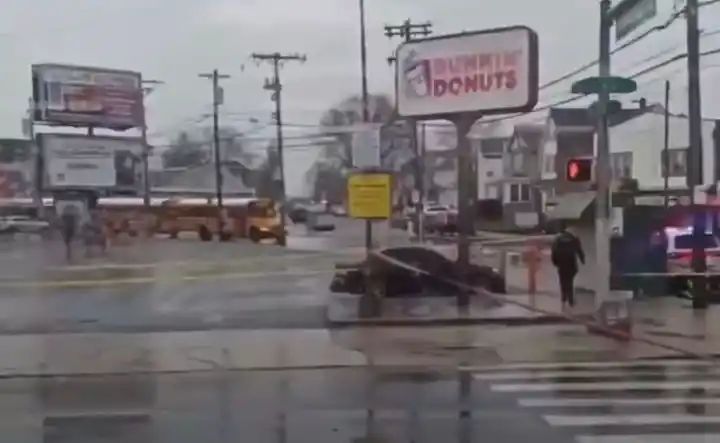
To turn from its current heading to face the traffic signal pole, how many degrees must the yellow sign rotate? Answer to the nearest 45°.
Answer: approximately 45° to its left

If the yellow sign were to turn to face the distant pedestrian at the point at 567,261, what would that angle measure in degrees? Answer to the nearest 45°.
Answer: approximately 90° to its left

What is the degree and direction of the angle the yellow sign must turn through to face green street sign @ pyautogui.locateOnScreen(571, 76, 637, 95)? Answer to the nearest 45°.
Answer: approximately 45° to its left

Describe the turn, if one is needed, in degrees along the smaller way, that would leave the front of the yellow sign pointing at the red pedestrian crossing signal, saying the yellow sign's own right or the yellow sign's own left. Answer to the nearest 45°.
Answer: approximately 45° to the yellow sign's own left

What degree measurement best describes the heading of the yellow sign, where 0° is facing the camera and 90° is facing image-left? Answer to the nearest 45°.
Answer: approximately 0°

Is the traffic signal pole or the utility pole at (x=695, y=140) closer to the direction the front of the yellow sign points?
the traffic signal pole

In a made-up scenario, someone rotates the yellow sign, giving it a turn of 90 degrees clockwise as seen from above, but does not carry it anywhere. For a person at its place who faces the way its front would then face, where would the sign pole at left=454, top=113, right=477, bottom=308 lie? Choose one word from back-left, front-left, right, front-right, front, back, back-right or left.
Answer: back-right

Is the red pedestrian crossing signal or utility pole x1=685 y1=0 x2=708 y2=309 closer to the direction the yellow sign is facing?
the red pedestrian crossing signal
